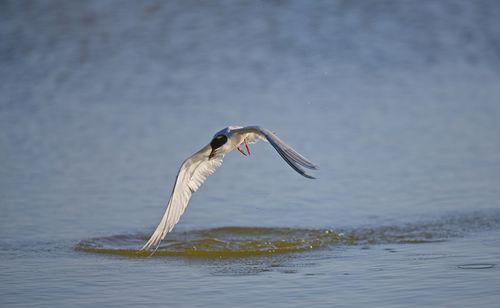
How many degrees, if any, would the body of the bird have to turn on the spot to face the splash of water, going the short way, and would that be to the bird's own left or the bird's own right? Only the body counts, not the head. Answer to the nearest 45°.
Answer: approximately 180°
